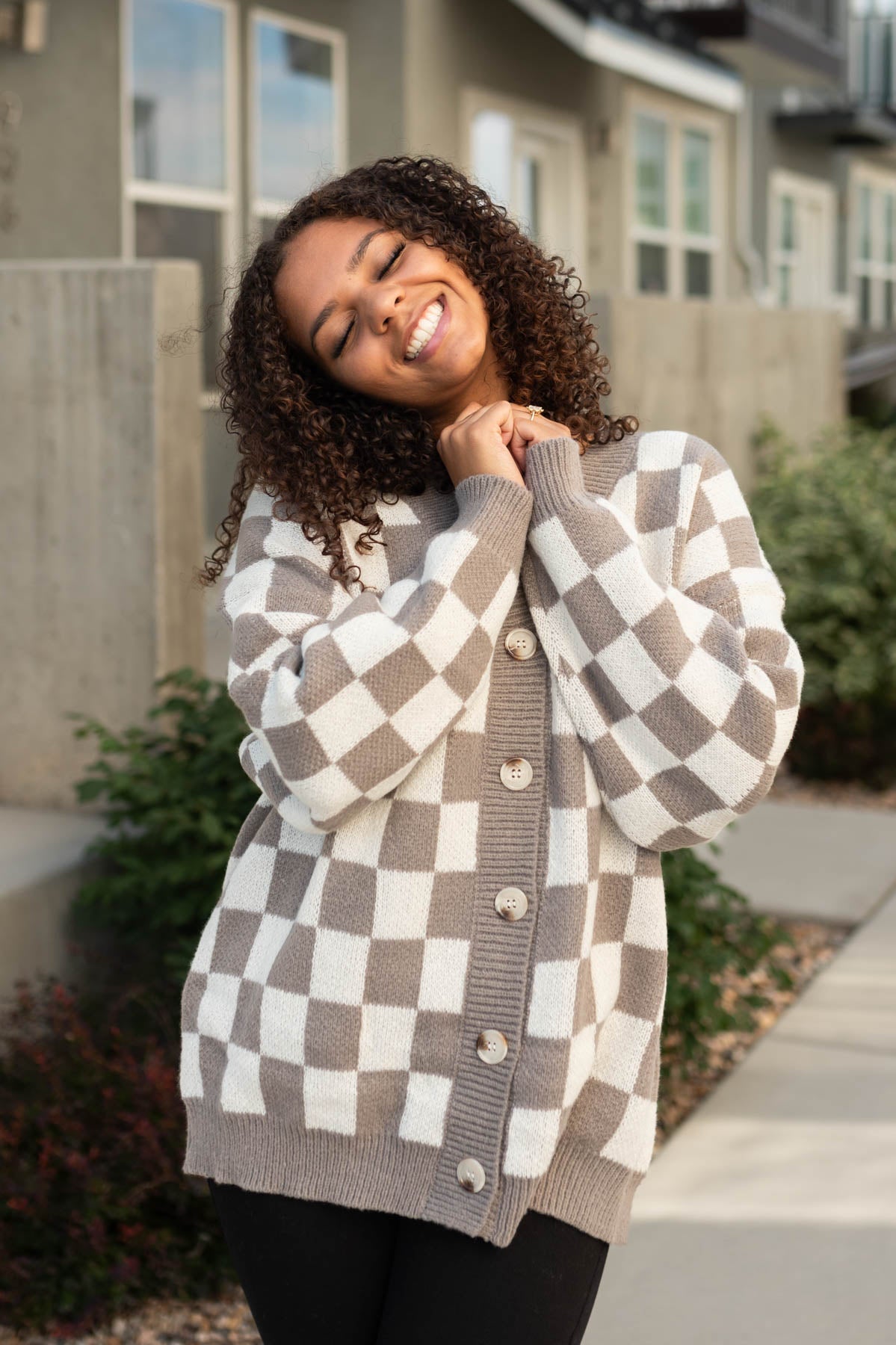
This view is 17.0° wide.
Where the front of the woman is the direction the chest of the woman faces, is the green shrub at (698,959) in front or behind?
behind

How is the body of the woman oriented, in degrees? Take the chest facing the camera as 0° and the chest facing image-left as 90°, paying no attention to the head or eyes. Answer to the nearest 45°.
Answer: approximately 0°

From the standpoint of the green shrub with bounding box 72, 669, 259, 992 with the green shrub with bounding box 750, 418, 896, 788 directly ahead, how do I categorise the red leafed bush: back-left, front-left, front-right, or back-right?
back-right

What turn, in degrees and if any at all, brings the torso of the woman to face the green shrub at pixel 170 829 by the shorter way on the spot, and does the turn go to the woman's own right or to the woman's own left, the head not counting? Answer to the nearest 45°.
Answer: approximately 180°

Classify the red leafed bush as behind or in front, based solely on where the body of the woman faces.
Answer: behind

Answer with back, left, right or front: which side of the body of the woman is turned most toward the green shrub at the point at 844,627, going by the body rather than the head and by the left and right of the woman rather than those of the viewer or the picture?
back
